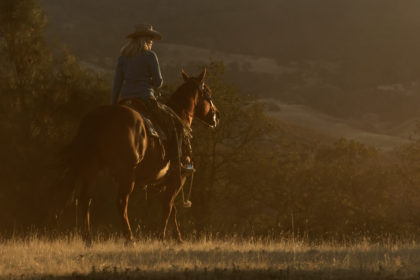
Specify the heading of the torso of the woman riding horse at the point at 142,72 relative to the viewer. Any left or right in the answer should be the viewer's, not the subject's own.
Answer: facing away from the viewer and to the right of the viewer

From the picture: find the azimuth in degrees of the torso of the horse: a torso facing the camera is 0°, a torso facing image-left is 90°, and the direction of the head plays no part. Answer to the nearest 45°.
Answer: approximately 225°
